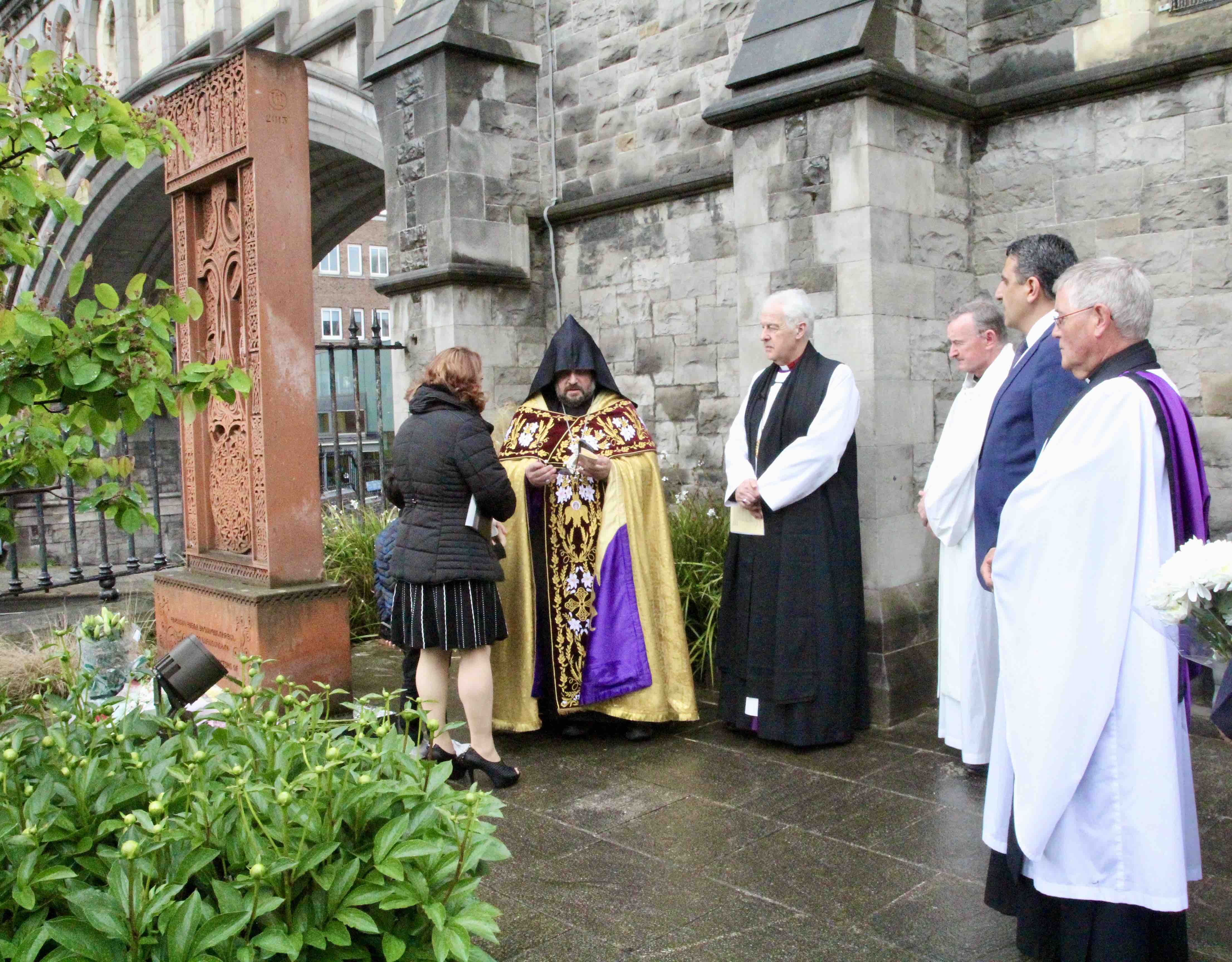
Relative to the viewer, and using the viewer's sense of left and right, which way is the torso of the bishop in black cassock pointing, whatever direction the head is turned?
facing the viewer and to the left of the viewer

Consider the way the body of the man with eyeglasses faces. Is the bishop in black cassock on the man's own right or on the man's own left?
on the man's own right

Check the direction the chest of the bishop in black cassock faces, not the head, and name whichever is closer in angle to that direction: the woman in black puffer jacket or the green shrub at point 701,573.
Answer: the woman in black puffer jacket

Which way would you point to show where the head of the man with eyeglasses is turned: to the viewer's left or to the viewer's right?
to the viewer's left

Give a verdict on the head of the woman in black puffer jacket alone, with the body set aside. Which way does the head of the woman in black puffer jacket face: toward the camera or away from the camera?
away from the camera

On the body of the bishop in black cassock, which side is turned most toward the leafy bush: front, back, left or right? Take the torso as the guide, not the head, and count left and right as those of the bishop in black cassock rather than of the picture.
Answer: front

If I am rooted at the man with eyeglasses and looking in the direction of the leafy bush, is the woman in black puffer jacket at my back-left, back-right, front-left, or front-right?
front-right

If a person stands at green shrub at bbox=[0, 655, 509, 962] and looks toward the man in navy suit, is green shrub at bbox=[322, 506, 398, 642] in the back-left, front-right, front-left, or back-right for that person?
front-left

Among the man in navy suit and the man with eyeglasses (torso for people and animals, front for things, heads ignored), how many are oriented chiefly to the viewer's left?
2

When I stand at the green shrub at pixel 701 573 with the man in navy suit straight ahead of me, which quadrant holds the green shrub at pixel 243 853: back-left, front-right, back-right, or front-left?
front-right

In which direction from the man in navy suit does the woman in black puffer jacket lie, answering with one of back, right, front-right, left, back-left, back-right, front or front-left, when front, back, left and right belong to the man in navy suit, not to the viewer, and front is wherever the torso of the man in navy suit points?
front

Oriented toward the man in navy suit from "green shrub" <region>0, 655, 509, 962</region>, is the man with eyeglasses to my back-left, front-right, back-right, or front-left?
front-right

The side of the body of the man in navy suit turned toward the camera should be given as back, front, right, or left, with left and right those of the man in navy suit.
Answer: left

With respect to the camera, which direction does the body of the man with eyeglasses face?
to the viewer's left
